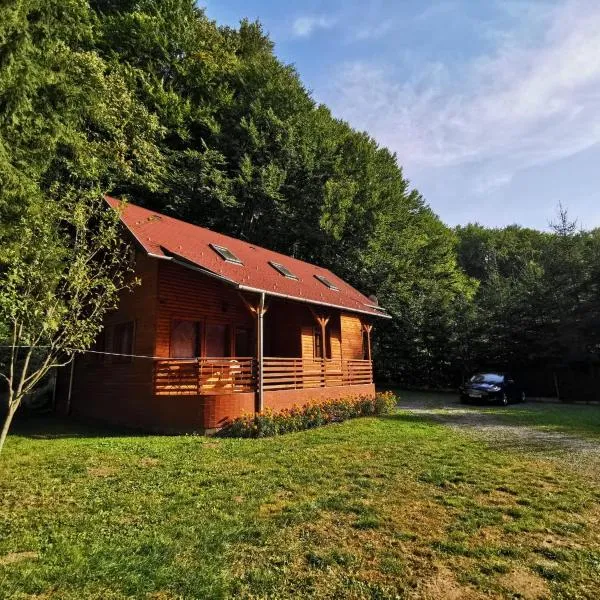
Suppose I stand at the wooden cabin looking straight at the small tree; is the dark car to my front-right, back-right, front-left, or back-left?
back-left

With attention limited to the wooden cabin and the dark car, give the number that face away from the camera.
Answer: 0

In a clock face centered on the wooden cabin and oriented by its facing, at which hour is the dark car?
The dark car is roughly at 10 o'clock from the wooden cabin.

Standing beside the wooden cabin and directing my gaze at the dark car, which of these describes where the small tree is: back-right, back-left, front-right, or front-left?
back-right

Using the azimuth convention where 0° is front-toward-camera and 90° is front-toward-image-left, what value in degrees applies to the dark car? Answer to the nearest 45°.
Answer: approximately 45°

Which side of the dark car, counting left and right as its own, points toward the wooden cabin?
front

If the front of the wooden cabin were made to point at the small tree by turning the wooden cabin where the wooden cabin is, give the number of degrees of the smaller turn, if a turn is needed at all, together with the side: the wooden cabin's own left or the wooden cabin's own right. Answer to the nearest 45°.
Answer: approximately 45° to the wooden cabin's own right

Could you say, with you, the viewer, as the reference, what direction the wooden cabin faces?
facing the viewer and to the right of the viewer
